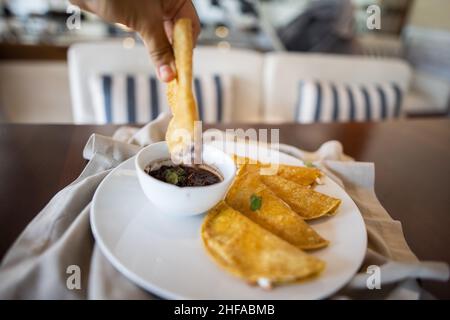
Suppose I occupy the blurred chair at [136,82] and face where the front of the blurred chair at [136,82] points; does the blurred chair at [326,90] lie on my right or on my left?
on my left

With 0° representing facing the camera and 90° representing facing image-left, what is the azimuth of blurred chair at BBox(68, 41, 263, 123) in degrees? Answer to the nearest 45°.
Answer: approximately 0°

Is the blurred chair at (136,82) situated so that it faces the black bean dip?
yes

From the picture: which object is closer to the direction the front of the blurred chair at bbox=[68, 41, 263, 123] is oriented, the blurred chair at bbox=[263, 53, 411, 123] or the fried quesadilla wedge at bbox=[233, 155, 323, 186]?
the fried quesadilla wedge

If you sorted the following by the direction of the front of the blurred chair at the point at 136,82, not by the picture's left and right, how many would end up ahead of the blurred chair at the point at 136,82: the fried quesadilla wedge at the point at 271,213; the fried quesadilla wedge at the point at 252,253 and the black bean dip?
3

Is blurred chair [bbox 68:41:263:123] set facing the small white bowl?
yes

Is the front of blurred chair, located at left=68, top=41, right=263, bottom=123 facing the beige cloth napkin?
yes
